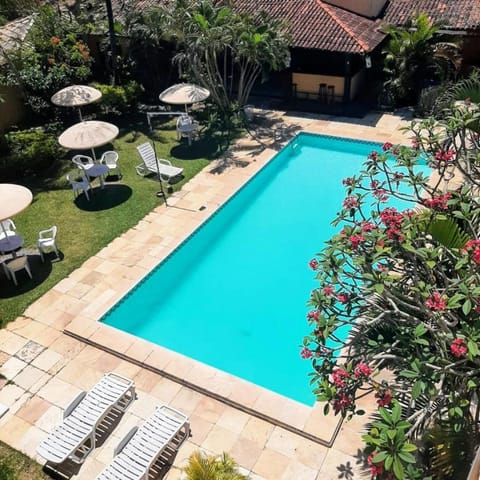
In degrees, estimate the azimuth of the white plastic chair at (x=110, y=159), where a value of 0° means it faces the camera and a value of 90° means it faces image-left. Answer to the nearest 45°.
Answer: approximately 45°

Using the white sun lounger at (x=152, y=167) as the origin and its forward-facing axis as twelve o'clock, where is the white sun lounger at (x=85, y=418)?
the white sun lounger at (x=85, y=418) is roughly at 2 o'clock from the white sun lounger at (x=152, y=167).

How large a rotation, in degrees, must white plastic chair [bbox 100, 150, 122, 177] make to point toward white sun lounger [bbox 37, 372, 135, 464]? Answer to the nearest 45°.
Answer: approximately 45° to its left

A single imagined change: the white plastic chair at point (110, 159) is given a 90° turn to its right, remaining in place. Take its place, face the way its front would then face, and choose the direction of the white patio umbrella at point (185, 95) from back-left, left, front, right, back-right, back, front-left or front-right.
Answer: right

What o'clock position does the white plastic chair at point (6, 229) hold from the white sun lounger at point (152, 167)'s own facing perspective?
The white plastic chair is roughly at 3 o'clock from the white sun lounger.

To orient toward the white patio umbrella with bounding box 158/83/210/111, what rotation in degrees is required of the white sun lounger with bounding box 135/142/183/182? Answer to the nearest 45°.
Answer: approximately 90° to its left

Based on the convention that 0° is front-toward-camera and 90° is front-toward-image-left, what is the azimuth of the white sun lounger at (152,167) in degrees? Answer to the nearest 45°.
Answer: approximately 315°

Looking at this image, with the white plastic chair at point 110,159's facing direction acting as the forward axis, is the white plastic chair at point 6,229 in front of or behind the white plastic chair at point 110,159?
in front

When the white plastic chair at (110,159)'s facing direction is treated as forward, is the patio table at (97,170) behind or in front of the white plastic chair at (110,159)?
in front

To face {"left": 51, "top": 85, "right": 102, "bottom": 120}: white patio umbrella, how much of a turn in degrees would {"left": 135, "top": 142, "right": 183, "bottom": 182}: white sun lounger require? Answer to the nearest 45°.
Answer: approximately 180°

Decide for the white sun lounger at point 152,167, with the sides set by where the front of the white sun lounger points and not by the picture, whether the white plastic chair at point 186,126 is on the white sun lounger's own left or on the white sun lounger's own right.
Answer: on the white sun lounger's own left

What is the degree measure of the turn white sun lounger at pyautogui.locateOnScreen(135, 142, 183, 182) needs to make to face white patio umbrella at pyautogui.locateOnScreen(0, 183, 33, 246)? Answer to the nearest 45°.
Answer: approximately 90° to its right

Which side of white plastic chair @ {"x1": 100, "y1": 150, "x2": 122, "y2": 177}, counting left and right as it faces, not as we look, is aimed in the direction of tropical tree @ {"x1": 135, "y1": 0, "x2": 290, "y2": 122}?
back

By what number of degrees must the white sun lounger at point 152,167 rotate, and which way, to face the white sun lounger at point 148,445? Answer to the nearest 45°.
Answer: approximately 45° to its right

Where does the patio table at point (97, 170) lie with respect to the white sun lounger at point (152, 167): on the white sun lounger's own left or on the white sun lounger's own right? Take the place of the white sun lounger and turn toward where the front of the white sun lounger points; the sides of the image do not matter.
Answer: on the white sun lounger's own right

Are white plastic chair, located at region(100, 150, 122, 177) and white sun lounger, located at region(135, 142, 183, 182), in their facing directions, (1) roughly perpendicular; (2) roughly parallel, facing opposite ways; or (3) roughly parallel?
roughly perpendicular

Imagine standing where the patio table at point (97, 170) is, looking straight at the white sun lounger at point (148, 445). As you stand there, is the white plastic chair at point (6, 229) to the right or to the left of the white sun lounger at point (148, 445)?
right

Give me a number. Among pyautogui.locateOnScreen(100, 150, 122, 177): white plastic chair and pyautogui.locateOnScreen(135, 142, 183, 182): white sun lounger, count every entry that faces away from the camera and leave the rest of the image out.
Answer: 0
